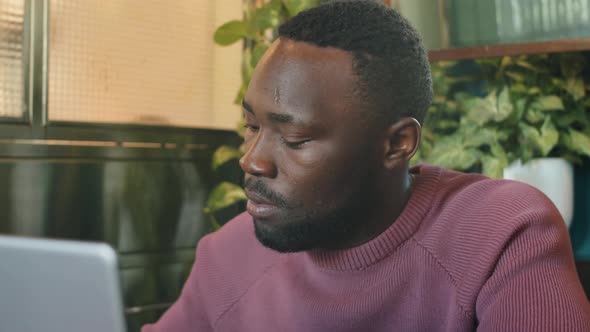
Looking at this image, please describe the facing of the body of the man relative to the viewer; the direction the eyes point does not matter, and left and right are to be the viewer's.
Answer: facing the viewer and to the left of the viewer

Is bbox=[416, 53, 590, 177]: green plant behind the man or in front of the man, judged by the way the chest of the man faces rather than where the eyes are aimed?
behind

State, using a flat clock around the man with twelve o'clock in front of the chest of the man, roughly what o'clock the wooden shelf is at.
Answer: The wooden shelf is roughly at 5 o'clock from the man.

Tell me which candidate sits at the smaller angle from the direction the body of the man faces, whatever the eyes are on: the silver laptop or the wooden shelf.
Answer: the silver laptop

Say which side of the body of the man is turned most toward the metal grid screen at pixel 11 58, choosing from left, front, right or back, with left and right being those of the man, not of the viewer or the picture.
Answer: right

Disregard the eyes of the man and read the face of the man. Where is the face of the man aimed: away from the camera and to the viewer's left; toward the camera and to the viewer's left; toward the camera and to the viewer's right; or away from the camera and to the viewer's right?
toward the camera and to the viewer's left

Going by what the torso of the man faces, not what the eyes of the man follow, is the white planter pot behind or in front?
behind

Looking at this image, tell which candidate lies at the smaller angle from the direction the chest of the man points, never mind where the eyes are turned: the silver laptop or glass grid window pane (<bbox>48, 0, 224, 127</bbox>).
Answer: the silver laptop

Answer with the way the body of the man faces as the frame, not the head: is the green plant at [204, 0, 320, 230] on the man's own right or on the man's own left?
on the man's own right

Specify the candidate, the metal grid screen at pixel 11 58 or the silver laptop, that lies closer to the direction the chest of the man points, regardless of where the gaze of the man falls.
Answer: the silver laptop
